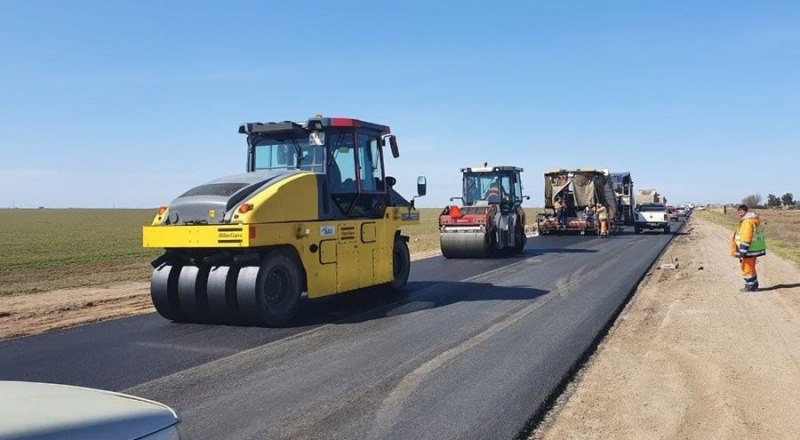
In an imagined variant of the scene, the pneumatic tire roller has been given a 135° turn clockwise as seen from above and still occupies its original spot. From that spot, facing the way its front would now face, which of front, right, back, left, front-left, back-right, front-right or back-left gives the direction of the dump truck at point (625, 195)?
back-left

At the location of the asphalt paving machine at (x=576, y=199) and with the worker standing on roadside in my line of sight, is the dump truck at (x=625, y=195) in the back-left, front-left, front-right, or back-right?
back-left

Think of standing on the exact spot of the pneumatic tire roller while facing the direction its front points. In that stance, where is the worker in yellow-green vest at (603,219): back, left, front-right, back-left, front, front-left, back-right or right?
front

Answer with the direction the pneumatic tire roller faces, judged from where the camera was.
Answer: facing away from the viewer and to the right of the viewer

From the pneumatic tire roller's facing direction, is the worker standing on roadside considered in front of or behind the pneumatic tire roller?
in front

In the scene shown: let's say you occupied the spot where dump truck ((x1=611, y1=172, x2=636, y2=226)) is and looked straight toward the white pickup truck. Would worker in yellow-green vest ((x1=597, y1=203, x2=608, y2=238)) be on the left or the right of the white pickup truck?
right

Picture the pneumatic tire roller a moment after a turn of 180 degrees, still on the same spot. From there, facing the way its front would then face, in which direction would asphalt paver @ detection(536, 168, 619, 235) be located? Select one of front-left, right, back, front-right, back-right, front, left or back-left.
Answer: back

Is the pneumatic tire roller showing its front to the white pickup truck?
yes
